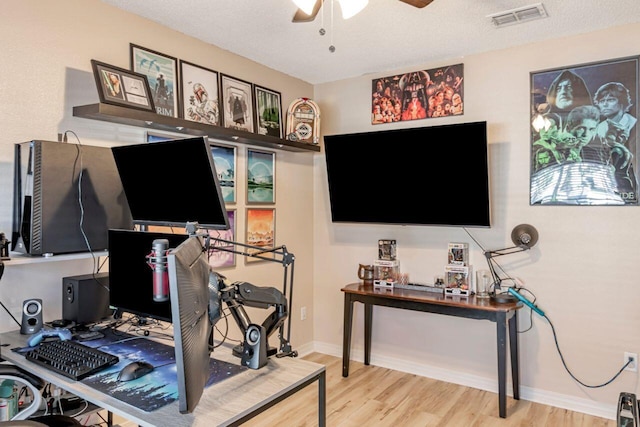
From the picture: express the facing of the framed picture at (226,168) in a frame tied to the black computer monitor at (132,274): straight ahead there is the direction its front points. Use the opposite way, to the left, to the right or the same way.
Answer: to the left

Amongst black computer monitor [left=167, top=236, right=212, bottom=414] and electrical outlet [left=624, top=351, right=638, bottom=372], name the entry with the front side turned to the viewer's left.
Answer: the black computer monitor

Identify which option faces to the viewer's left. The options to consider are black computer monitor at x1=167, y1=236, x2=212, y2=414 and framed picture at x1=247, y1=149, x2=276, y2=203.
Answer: the black computer monitor

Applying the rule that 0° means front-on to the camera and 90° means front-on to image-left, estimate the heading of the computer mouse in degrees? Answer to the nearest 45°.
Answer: approximately 225°

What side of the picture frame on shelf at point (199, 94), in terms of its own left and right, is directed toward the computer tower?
right
